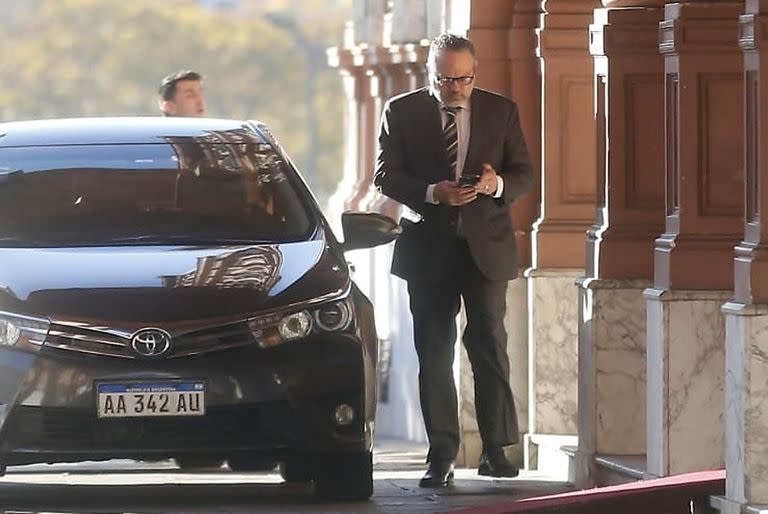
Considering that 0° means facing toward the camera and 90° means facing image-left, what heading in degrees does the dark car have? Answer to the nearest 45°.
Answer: approximately 0°

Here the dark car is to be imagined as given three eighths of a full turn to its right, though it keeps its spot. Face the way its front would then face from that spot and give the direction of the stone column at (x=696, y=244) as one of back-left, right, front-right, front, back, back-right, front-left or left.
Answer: back-right

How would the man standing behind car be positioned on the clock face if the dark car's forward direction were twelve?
The man standing behind car is roughly at 6 o'clock from the dark car.

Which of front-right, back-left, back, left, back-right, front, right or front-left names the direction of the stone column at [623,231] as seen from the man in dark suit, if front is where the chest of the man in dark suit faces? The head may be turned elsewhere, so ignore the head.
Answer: left

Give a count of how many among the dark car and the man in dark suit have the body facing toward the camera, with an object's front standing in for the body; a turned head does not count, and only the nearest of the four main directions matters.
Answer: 2
